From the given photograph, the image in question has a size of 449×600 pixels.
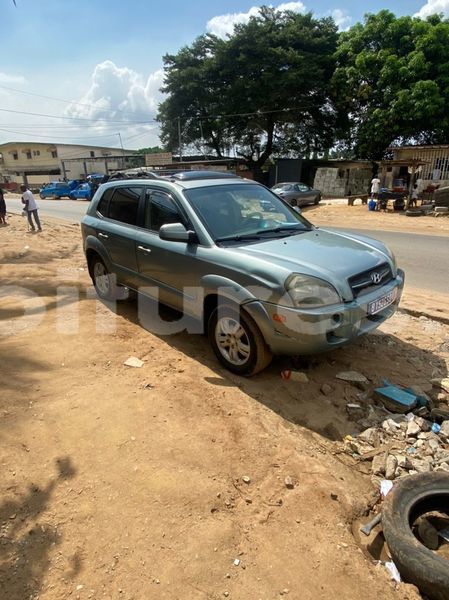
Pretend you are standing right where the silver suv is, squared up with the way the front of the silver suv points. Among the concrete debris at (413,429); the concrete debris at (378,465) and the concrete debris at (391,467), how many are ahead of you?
3

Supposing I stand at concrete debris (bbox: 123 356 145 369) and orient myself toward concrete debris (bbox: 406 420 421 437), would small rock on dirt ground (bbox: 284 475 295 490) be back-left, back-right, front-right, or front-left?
front-right

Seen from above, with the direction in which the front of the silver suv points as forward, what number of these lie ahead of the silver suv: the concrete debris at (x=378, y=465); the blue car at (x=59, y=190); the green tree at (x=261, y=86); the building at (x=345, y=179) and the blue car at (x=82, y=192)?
1

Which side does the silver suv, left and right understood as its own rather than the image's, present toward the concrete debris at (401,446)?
front

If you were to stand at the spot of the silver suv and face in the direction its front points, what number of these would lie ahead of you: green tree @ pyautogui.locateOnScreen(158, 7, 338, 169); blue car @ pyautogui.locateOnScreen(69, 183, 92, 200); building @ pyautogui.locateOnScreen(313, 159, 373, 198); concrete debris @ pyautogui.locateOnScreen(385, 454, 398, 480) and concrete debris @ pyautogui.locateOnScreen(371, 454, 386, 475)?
2

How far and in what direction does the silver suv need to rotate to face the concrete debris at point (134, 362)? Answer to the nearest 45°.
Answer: approximately 135° to its right

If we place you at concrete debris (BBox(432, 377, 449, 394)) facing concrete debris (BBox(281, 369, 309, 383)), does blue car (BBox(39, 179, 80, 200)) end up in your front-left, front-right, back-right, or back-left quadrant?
front-right

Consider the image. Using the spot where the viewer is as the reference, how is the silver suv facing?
facing the viewer and to the right of the viewer

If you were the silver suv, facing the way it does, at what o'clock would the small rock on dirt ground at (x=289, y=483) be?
The small rock on dirt ground is roughly at 1 o'clock from the silver suv.

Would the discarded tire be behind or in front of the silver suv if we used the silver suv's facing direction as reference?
in front

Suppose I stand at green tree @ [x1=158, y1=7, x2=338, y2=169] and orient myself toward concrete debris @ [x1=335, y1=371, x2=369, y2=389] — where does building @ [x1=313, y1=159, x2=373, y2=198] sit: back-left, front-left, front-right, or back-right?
front-left

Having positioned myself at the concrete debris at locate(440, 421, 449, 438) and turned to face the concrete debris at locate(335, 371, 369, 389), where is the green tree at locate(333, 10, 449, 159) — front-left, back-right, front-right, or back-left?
front-right

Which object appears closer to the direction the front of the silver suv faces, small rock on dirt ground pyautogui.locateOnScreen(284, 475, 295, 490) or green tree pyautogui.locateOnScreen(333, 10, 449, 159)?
the small rock on dirt ground

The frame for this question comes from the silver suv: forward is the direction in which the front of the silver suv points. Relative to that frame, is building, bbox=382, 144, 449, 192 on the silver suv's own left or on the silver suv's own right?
on the silver suv's own left

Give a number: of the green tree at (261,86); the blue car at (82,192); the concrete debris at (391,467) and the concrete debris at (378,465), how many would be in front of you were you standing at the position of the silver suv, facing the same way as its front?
2

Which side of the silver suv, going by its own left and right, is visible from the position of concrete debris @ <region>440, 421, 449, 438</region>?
front

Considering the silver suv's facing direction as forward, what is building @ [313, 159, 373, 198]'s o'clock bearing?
The building is roughly at 8 o'clock from the silver suv.
